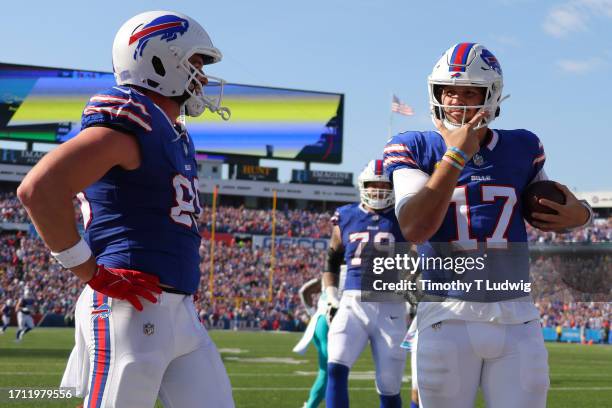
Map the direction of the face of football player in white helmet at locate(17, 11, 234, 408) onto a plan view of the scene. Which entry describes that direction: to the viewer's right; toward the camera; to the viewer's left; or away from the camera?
to the viewer's right

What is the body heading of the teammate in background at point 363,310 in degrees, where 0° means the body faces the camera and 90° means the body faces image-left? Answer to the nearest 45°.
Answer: approximately 0°

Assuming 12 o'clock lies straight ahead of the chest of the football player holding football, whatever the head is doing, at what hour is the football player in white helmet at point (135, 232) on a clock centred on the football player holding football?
The football player in white helmet is roughly at 2 o'clock from the football player holding football.

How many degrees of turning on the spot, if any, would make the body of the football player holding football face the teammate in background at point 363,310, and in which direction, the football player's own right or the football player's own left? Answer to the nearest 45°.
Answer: approximately 180°

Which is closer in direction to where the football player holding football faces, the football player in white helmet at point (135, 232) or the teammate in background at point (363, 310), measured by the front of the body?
the football player in white helmet

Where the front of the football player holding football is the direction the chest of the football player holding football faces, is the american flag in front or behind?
behind

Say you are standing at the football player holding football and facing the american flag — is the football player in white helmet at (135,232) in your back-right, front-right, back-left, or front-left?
back-left

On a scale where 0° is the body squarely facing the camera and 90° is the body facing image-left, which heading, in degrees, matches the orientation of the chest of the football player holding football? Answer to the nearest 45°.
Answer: approximately 0°

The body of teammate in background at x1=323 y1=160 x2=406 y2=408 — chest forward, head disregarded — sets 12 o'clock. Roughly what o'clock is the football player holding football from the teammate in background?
The football player holding football is roughly at 12 o'clock from the teammate in background.

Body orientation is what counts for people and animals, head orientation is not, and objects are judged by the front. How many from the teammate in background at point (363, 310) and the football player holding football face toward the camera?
2

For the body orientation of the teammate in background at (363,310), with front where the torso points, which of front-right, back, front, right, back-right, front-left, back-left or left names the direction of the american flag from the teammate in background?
back

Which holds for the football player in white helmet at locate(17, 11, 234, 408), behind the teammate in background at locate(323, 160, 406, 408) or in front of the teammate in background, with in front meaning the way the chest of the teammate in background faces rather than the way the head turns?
in front

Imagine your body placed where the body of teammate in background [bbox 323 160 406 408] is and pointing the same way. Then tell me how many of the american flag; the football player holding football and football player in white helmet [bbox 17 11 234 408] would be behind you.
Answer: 1
